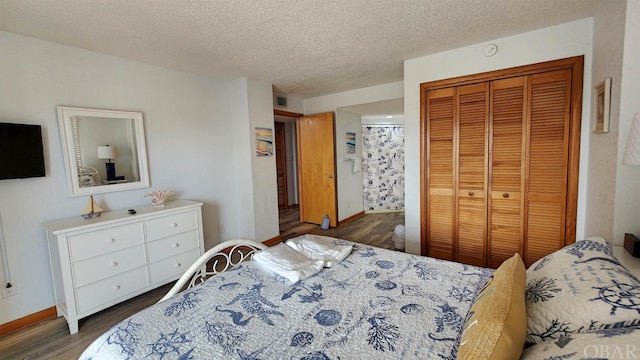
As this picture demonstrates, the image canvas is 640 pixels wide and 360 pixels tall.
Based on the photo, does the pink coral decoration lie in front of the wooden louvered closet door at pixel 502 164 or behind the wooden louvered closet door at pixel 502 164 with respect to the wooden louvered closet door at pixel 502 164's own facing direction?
in front

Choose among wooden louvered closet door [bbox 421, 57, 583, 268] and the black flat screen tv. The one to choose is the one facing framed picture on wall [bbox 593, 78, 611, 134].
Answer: the black flat screen tv

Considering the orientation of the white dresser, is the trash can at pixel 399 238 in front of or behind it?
in front

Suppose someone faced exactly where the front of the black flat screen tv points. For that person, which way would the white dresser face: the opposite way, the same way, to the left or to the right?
the same way

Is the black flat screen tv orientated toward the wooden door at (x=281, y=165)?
no

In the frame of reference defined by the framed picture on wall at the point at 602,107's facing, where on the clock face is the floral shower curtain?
The floral shower curtain is roughly at 1 o'clock from the framed picture on wall.

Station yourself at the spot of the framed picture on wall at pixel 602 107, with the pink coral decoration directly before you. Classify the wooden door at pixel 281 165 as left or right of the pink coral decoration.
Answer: right

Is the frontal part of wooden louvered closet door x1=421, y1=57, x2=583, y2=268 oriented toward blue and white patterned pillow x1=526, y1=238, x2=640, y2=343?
yes

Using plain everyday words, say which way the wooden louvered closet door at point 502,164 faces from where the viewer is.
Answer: facing the viewer and to the left of the viewer

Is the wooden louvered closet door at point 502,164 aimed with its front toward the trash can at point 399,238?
no

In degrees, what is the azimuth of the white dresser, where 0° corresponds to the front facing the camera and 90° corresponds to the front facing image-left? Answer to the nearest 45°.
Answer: approximately 315°

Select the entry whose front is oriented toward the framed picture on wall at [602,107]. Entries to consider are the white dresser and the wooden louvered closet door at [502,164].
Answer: the white dresser

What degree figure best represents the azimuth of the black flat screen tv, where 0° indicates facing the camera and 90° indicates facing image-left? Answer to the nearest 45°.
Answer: approximately 315°

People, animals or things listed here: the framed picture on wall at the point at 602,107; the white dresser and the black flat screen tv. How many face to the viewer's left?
1

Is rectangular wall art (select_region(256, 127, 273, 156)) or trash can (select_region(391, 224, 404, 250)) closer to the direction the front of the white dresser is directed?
the trash can

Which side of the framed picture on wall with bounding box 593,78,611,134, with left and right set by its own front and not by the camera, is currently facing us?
left

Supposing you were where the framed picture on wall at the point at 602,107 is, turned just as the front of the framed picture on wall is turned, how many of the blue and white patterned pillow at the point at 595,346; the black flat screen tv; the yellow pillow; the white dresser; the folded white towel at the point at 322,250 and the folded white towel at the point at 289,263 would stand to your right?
0
